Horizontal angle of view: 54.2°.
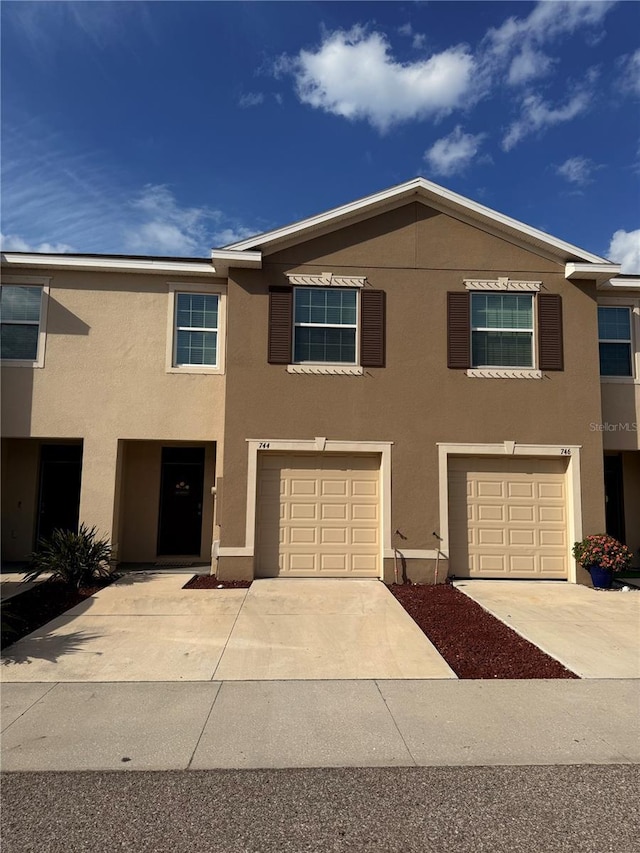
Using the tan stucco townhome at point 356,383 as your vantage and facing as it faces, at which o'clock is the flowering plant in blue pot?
The flowering plant in blue pot is roughly at 9 o'clock from the tan stucco townhome.

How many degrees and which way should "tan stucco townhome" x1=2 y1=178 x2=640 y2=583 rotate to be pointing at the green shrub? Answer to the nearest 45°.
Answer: approximately 90° to its right

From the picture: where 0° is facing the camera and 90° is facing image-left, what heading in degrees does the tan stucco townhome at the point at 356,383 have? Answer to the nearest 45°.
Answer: approximately 0°
